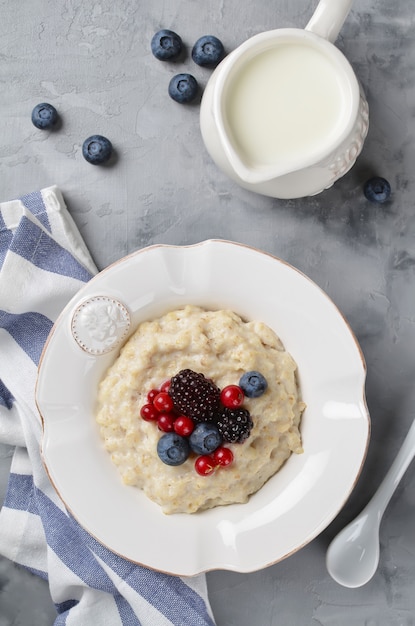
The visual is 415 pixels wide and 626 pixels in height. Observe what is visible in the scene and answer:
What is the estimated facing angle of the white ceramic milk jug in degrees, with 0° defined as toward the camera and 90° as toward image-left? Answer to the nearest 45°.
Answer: approximately 45°
